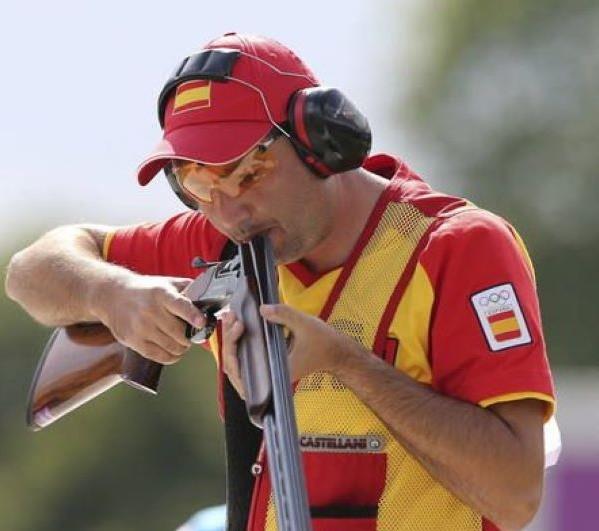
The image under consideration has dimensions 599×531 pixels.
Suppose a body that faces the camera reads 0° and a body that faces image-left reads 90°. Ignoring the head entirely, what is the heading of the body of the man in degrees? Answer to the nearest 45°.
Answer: approximately 45°
